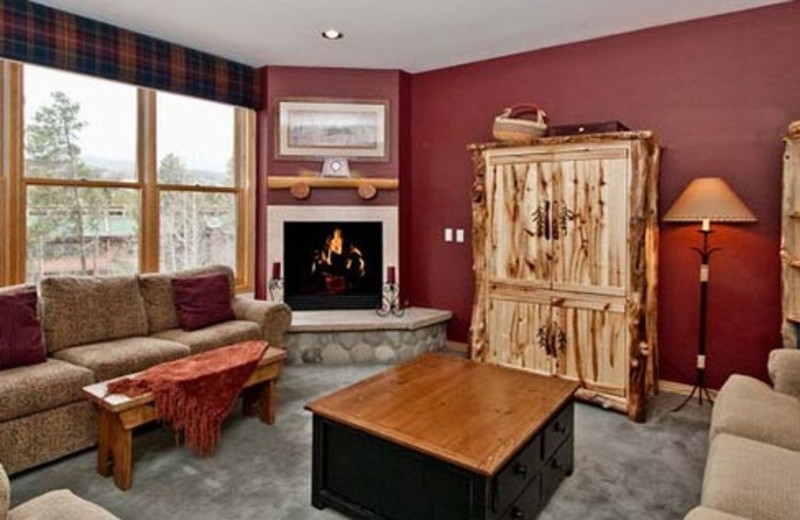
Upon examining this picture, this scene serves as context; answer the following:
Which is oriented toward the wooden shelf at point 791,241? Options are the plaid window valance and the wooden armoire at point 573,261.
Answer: the plaid window valance

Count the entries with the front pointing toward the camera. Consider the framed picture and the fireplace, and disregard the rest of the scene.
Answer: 2

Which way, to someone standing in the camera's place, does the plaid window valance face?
facing the viewer and to the right of the viewer

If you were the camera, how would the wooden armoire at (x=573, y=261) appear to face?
facing the viewer and to the left of the viewer

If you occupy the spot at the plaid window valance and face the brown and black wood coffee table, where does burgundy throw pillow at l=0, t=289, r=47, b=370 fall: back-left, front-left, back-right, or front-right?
front-right

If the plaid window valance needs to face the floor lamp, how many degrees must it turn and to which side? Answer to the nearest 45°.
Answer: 0° — it already faces it

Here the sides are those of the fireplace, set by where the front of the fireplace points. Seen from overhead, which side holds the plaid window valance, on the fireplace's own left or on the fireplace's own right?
on the fireplace's own right

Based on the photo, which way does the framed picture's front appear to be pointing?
toward the camera

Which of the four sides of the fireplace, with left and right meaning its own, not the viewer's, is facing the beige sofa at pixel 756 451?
front

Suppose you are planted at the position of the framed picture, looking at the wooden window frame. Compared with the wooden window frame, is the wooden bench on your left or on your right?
left
